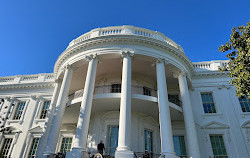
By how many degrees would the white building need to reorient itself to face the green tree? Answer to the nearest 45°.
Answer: approximately 45° to its left

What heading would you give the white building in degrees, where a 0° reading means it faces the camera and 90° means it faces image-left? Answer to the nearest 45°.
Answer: approximately 0°
